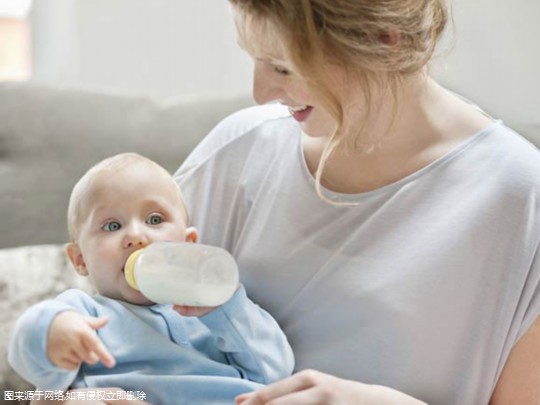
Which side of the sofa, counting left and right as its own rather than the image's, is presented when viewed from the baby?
front

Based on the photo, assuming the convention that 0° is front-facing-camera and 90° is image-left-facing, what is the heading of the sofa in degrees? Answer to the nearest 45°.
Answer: approximately 0°

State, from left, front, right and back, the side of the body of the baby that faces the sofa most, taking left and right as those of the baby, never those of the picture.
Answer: back

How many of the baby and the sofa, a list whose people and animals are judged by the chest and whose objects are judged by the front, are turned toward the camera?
2
